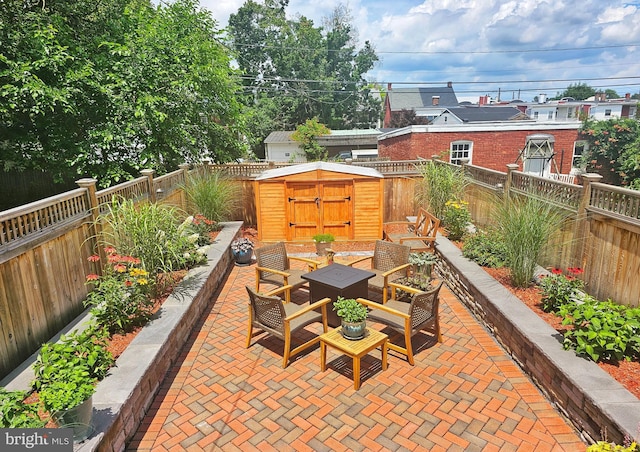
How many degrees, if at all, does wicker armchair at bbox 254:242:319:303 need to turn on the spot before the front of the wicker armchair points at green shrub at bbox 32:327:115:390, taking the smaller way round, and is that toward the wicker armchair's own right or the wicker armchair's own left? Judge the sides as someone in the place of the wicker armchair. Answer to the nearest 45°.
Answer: approximately 90° to the wicker armchair's own right

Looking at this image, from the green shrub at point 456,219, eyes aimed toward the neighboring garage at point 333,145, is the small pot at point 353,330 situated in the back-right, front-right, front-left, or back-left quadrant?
back-left

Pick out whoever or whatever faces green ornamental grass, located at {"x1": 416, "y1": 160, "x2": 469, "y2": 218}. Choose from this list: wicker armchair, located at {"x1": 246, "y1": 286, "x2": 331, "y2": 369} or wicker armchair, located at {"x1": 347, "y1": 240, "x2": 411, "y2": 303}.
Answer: wicker armchair, located at {"x1": 246, "y1": 286, "x2": 331, "y2": 369}

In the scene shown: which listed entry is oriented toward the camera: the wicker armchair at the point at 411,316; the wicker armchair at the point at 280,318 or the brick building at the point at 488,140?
the brick building

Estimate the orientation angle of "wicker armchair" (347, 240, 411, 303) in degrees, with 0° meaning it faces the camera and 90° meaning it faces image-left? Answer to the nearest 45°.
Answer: approximately 45°

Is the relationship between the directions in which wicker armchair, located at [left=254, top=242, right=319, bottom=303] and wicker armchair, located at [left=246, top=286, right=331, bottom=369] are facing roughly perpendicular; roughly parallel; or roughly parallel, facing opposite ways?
roughly perpendicular

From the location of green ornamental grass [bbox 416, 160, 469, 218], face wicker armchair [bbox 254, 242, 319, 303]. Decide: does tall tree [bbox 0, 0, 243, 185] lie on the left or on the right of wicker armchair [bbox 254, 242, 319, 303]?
right

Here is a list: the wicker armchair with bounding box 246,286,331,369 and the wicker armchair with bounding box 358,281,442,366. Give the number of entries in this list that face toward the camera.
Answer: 0

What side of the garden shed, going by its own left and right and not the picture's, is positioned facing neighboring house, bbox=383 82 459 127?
back

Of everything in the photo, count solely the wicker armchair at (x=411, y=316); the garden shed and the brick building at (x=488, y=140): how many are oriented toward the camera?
2

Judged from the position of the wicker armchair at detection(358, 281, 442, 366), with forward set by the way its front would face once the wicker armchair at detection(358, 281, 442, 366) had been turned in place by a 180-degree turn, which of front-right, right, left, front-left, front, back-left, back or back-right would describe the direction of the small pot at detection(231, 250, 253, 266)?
back

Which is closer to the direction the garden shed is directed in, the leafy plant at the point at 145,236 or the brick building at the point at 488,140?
the leafy plant

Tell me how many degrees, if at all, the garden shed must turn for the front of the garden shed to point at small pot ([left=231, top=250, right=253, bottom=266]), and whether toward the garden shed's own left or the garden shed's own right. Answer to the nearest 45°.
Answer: approximately 45° to the garden shed's own right

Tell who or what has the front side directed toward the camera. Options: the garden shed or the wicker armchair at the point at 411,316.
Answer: the garden shed

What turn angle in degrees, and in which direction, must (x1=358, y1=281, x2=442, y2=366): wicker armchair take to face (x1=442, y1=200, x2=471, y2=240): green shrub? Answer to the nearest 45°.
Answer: approximately 45° to its right

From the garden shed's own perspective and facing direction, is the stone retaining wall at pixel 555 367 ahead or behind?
ahead

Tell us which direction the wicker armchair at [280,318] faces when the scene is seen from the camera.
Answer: facing away from the viewer and to the right of the viewer

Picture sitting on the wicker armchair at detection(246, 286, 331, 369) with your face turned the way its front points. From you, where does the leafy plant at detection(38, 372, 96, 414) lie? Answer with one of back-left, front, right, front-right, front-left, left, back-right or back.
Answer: back

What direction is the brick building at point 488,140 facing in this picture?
toward the camera

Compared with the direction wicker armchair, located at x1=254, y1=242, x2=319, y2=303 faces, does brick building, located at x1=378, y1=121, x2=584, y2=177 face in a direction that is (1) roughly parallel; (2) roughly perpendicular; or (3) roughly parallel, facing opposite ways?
roughly perpendicular

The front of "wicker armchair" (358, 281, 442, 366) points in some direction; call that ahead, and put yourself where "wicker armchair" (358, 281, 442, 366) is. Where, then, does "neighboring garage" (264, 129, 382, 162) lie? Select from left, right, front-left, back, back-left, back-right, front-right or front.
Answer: front-right

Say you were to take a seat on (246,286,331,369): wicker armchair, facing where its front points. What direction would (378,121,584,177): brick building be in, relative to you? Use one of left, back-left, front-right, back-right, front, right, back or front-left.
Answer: front

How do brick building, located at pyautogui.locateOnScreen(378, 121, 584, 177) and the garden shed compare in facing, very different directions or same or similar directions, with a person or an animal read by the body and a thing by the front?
same or similar directions
